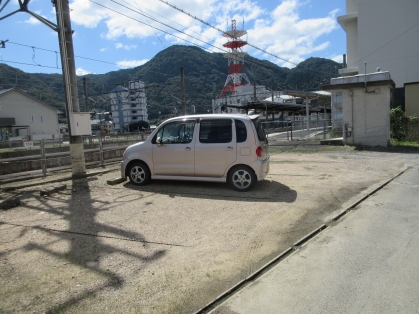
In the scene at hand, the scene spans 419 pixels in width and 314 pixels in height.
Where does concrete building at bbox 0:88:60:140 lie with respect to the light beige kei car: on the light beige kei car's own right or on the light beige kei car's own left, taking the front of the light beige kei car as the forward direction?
on the light beige kei car's own right

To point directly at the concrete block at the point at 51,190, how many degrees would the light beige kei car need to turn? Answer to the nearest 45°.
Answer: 0° — it already faces it

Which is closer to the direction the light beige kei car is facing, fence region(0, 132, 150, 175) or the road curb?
the fence

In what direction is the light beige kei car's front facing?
to the viewer's left

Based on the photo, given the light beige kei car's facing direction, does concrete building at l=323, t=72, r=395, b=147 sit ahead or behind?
behind

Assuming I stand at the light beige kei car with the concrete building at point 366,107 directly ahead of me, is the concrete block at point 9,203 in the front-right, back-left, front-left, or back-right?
back-left

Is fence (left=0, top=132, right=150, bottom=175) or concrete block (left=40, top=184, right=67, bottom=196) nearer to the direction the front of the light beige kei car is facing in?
the concrete block
